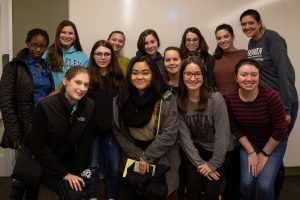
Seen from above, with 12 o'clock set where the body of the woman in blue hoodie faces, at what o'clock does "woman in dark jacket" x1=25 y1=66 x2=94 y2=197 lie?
The woman in dark jacket is roughly at 12 o'clock from the woman in blue hoodie.

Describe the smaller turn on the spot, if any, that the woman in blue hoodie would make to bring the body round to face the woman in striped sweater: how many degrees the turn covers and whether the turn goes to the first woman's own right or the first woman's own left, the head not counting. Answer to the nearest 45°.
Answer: approximately 45° to the first woman's own left

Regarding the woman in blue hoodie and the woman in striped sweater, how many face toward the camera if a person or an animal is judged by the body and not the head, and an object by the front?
2

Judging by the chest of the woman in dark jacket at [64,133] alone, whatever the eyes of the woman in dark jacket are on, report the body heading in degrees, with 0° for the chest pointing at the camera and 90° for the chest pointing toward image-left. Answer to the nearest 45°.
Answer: approximately 315°

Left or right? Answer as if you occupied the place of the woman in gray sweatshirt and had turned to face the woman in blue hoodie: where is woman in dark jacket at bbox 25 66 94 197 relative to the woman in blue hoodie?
left

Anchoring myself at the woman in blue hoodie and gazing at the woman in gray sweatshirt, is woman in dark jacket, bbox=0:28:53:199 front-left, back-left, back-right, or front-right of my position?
back-right
